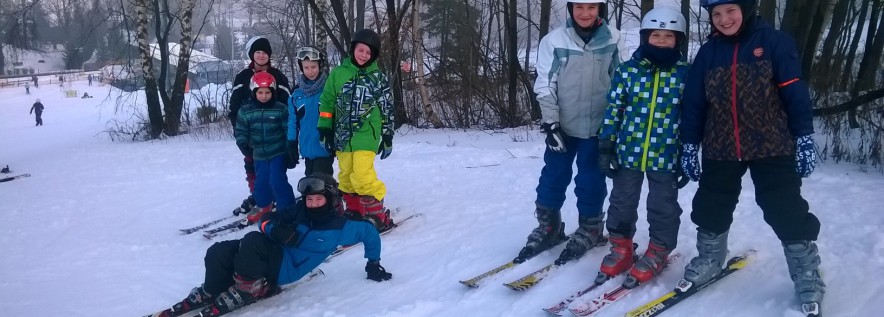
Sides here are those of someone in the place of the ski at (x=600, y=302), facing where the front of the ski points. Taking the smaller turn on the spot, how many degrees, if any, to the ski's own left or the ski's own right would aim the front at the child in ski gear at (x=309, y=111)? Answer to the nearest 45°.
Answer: approximately 90° to the ski's own right

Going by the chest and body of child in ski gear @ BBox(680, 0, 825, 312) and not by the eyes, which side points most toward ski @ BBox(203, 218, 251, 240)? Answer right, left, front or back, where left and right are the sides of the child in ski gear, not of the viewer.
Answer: right

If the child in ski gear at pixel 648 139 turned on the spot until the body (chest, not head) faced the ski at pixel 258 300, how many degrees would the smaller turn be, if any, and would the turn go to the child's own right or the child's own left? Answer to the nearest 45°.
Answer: approximately 90° to the child's own right
